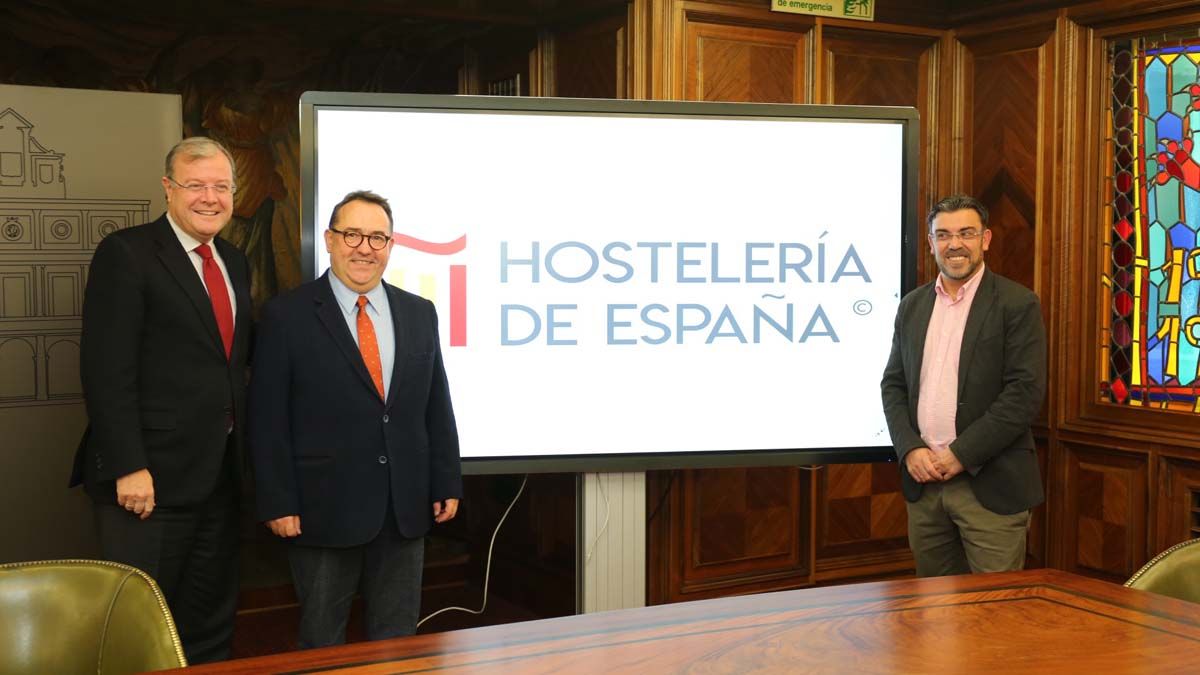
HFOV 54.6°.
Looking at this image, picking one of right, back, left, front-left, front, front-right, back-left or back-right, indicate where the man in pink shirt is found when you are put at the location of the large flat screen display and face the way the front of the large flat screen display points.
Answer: left

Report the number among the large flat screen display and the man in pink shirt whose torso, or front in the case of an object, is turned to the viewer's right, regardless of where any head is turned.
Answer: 0

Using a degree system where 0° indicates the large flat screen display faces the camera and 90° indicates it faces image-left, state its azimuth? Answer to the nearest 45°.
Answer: approximately 0°

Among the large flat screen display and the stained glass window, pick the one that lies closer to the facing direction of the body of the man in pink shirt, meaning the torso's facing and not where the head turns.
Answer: the large flat screen display

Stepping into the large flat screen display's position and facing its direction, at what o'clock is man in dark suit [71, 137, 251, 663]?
The man in dark suit is roughly at 2 o'clock from the large flat screen display.

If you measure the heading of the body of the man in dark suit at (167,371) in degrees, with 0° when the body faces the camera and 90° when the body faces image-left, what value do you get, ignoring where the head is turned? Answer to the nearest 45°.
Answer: approximately 315°

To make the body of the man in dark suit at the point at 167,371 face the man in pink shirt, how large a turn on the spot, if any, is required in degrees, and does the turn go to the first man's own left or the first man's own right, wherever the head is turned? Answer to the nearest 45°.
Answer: approximately 45° to the first man's own left

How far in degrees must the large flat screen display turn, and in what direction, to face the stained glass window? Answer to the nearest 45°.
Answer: approximately 90° to its left

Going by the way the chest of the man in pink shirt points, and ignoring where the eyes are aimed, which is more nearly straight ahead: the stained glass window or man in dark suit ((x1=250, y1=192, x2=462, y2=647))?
the man in dark suit

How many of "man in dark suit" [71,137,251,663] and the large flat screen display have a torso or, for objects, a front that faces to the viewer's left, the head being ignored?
0

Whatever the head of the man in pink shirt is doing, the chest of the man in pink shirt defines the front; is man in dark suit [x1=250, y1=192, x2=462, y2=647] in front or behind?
in front
